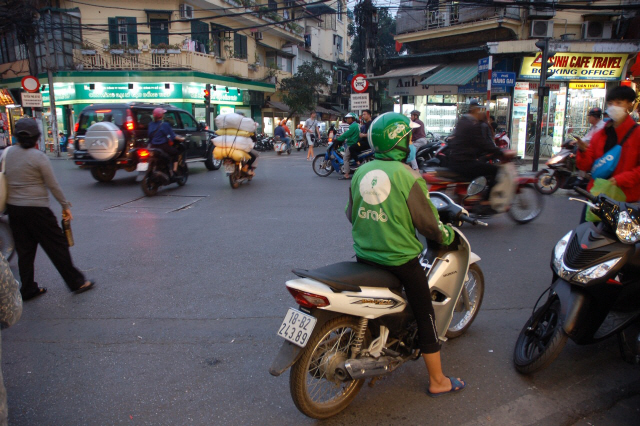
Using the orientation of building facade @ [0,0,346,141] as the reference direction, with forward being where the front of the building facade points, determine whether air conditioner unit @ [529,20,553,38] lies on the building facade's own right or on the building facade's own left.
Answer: on the building facade's own left

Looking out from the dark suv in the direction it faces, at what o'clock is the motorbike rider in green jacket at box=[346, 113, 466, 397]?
The motorbike rider in green jacket is roughly at 4 o'clock from the dark suv.

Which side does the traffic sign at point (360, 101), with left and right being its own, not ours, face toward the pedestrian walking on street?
front

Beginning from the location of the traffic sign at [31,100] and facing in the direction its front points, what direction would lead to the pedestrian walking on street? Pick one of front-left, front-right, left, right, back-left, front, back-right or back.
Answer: front

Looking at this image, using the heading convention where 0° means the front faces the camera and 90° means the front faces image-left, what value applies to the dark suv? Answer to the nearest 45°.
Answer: approximately 225°

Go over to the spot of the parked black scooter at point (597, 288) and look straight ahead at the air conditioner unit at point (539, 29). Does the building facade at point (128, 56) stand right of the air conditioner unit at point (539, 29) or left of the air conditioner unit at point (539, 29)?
left

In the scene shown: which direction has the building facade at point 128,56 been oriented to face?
toward the camera

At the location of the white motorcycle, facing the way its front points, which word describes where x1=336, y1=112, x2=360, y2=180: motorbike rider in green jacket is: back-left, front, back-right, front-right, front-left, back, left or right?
front-left

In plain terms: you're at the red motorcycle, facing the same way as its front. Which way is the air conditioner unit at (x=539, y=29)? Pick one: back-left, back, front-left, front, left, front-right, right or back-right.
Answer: left

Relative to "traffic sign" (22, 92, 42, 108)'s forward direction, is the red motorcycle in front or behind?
in front

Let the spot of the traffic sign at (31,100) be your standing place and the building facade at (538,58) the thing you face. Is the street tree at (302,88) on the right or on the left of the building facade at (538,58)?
left

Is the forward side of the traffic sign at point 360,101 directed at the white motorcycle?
yes

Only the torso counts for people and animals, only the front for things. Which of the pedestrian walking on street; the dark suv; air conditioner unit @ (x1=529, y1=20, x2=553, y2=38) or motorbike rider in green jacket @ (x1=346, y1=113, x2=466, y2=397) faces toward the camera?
the air conditioner unit

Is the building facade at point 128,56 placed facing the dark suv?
yes

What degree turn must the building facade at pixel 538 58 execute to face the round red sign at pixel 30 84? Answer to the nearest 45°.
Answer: approximately 90° to its right
